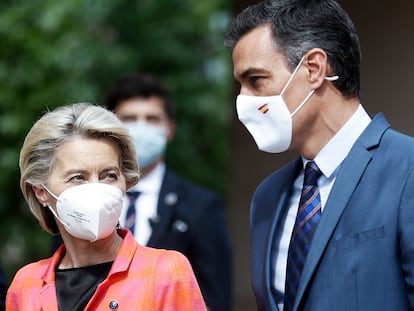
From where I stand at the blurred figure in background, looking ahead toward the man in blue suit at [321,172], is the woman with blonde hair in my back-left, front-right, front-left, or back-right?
front-right

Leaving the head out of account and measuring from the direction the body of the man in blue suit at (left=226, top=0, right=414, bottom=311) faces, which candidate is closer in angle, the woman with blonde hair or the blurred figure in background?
the woman with blonde hair

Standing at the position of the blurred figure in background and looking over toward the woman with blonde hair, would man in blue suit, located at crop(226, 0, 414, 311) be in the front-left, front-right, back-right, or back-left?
front-left

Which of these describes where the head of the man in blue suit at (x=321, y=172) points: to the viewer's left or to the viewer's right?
to the viewer's left

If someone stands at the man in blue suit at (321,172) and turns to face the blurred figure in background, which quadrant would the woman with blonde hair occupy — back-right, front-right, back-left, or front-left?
front-left

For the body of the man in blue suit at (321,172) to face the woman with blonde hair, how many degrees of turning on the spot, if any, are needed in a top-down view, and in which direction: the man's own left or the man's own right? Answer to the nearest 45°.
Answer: approximately 45° to the man's own right

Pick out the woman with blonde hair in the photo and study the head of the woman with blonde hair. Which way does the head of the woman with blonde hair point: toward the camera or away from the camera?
toward the camera

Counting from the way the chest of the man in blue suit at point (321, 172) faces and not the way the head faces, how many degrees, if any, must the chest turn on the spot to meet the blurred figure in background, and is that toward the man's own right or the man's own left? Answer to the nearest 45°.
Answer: approximately 90° to the man's own right
